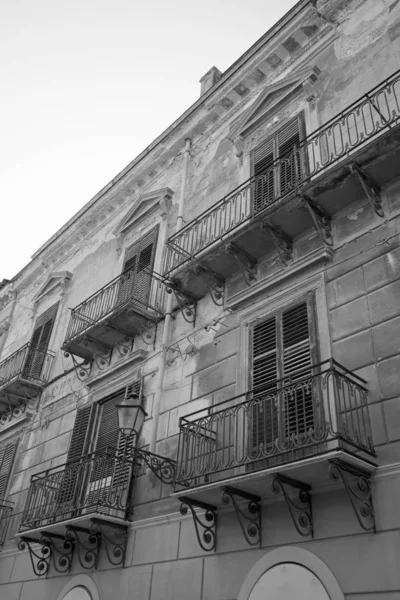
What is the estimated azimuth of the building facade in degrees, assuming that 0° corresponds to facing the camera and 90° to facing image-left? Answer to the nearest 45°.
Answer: approximately 45°
